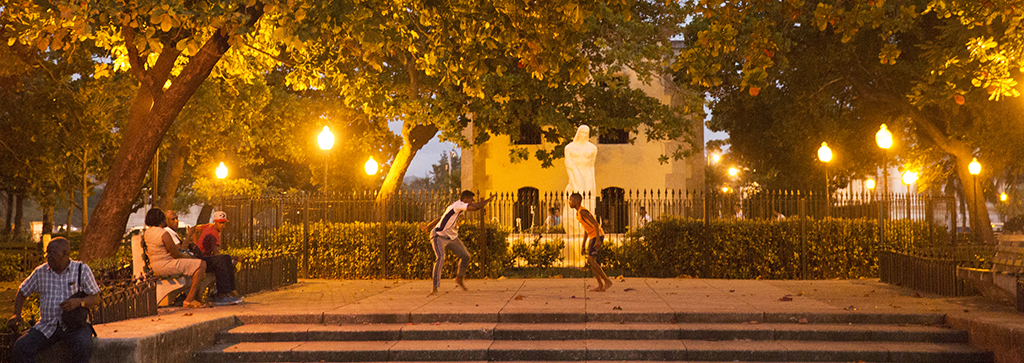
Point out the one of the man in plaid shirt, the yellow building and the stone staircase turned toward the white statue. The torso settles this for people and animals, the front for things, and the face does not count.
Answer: the yellow building

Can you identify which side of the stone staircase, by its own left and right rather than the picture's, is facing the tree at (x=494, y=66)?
back

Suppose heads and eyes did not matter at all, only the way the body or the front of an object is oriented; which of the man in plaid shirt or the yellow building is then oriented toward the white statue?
the yellow building

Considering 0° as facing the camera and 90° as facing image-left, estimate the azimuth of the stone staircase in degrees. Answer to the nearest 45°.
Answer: approximately 0°

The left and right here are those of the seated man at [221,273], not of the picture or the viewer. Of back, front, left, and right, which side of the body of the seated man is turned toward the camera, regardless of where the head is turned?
right

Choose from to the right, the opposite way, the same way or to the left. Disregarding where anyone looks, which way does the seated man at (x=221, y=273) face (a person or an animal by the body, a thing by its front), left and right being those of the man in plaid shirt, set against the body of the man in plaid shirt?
to the left

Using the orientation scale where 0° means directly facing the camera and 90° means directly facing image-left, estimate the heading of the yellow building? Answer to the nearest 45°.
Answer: approximately 0°

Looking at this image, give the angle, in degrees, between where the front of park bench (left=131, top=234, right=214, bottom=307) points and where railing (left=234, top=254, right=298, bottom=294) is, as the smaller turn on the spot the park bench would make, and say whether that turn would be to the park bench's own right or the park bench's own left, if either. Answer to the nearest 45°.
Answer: approximately 45° to the park bench's own left

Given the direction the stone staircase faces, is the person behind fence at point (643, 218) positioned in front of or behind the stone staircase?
behind
